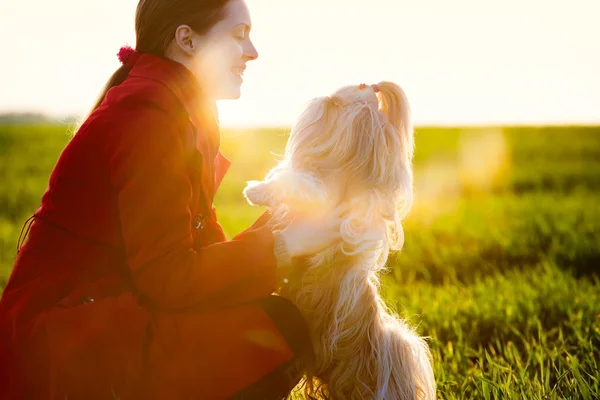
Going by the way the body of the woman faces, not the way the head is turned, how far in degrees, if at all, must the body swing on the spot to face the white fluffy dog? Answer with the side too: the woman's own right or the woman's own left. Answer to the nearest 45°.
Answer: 0° — they already face it

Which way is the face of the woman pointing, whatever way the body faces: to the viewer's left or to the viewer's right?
to the viewer's right

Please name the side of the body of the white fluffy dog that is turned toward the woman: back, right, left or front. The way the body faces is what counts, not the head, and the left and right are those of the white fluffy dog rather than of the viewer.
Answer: front

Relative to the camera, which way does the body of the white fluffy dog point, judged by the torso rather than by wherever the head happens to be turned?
to the viewer's left

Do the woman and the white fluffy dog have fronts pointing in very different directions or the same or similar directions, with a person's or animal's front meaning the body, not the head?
very different directions

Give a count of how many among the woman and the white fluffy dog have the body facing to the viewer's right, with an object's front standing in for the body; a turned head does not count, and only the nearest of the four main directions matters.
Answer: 1

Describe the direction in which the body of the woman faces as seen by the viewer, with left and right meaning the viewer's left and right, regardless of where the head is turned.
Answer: facing to the right of the viewer
